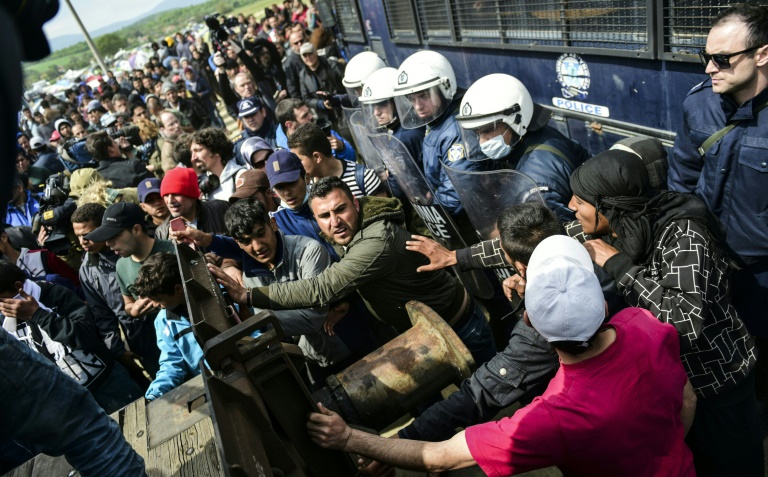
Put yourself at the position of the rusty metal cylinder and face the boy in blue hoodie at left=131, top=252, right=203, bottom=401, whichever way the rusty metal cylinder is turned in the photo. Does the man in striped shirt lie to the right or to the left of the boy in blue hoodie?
right

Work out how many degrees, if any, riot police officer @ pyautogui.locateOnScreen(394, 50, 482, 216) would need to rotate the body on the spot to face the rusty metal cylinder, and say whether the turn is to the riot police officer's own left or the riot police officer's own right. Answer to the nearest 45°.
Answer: approximately 45° to the riot police officer's own left

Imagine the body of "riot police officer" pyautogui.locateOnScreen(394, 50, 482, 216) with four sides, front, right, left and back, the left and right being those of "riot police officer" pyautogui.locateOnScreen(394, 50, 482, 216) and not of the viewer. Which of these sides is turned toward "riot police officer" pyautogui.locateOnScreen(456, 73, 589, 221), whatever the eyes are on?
left

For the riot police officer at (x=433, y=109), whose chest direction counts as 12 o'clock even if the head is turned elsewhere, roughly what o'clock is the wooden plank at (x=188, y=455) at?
The wooden plank is roughly at 11 o'clock from the riot police officer.

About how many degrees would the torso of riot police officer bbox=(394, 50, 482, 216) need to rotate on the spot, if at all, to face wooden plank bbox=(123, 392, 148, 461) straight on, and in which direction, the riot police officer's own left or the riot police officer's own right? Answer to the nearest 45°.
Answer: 0° — they already face it

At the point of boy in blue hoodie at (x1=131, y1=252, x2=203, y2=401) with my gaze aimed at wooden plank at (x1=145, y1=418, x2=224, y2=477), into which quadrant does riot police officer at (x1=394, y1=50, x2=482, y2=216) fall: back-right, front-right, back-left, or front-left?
back-left

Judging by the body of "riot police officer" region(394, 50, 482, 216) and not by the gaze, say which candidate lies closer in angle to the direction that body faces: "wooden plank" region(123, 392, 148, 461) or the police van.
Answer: the wooden plank

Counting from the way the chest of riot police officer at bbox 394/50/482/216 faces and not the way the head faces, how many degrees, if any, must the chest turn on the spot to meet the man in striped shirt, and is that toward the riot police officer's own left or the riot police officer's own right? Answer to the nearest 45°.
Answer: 0° — they already face them

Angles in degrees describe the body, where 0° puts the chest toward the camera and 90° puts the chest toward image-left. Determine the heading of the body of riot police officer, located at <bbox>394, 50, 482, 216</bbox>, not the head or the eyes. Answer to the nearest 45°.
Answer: approximately 45°

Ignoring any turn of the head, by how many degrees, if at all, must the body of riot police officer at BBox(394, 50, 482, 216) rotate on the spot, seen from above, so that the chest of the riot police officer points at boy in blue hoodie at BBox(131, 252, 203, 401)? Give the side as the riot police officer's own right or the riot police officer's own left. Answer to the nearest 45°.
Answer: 0° — they already face them
